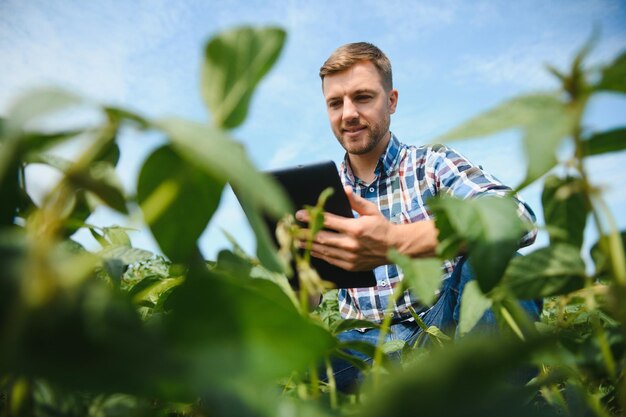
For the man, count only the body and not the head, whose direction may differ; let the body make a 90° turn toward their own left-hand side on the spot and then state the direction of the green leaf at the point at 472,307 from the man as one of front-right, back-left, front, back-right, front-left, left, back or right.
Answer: front-right

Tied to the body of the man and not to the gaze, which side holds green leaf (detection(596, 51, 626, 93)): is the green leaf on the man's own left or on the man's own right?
on the man's own left

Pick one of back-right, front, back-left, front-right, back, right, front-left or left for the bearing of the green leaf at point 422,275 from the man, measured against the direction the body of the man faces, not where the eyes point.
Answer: front-left

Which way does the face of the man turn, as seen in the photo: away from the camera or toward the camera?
toward the camera

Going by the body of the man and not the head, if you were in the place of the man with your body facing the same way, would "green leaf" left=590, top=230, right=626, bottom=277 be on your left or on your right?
on your left

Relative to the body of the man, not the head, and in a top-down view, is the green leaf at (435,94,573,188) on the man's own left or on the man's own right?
on the man's own left

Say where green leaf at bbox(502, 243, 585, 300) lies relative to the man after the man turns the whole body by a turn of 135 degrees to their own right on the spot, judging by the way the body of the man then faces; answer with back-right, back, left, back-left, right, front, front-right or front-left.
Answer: back

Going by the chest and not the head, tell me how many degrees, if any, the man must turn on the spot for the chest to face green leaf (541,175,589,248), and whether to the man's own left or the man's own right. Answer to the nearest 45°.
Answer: approximately 45° to the man's own left
